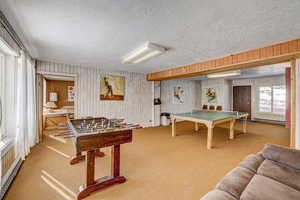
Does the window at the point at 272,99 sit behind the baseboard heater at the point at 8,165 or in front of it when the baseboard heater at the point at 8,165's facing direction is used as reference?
in front

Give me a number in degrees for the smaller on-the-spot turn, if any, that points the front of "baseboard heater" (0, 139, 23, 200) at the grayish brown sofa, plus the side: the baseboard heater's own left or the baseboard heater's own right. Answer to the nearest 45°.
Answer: approximately 45° to the baseboard heater's own right

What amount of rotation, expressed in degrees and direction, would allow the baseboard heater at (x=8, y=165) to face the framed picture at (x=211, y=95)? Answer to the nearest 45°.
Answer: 0° — it already faces it

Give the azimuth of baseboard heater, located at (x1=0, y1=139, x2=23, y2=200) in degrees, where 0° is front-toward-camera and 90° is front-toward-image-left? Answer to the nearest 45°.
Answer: approximately 270°

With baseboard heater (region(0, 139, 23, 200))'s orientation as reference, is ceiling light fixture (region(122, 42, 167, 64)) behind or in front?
in front

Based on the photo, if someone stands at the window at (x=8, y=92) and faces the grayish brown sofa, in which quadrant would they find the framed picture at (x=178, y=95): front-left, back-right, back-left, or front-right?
front-left

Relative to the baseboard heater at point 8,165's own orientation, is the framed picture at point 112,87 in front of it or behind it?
in front

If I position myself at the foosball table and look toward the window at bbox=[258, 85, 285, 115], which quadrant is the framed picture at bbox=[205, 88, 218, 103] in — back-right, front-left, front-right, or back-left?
front-left

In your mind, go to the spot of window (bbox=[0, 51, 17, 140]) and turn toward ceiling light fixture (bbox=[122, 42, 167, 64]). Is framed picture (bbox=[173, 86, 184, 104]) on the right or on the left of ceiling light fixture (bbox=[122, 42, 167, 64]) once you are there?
left
